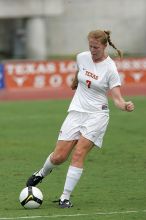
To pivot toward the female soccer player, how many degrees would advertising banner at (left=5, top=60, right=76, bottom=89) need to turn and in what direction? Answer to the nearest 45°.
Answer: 0° — it already faces them

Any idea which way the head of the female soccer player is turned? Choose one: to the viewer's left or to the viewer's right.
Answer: to the viewer's left

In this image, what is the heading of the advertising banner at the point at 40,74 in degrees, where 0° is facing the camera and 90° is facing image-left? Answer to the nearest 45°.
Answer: approximately 0°

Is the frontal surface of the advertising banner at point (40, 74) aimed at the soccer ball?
yes
